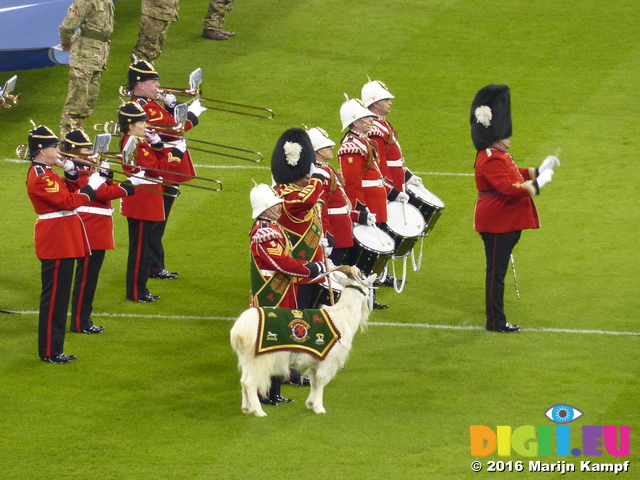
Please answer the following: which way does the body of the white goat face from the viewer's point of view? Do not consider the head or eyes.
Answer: to the viewer's right

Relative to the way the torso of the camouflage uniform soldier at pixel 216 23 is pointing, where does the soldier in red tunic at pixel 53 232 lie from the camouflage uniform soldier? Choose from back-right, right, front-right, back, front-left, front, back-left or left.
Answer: right

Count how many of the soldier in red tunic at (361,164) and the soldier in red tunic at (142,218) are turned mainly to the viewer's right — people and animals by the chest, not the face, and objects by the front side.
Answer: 2

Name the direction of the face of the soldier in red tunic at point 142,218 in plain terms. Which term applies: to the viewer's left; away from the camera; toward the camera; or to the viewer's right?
to the viewer's right

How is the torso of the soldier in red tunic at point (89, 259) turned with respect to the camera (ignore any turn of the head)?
to the viewer's right

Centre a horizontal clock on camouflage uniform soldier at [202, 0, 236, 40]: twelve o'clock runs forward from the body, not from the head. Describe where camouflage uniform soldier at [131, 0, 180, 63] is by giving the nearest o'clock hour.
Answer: camouflage uniform soldier at [131, 0, 180, 63] is roughly at 4 o'clock from camouflage uniform soldier at [202, 0, 236, 40].

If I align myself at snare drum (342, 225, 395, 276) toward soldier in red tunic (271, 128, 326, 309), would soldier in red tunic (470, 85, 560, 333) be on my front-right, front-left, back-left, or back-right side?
back-left

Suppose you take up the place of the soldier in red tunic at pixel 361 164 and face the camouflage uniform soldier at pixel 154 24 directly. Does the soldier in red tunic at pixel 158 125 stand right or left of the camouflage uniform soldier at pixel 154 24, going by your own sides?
left

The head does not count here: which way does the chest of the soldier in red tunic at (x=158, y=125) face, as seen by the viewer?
to the viewer's right
